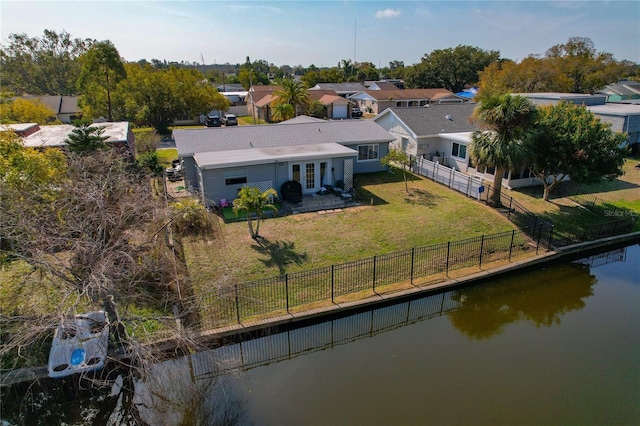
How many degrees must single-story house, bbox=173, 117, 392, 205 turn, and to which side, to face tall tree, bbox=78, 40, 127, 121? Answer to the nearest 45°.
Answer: approximately 45° to its left

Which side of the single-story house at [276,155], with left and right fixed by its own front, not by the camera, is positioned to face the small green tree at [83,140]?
left

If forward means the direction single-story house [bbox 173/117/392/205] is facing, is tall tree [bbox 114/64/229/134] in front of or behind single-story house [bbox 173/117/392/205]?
in front

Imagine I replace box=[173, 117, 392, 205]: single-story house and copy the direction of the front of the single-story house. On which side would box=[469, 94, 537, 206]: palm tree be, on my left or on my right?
on my right

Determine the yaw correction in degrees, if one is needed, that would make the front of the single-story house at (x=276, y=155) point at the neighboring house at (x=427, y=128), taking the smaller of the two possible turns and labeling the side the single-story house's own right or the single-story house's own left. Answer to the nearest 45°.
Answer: approximately 45° to the single-story house's own right

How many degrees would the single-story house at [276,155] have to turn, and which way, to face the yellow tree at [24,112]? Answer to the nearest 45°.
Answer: approximately 45° to its left

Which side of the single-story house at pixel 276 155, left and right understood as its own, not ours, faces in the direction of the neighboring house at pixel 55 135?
left

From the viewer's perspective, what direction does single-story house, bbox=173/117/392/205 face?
away from the camera

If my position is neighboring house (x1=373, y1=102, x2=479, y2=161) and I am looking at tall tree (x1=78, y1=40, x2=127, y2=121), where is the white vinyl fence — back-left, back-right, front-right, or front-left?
back-left
